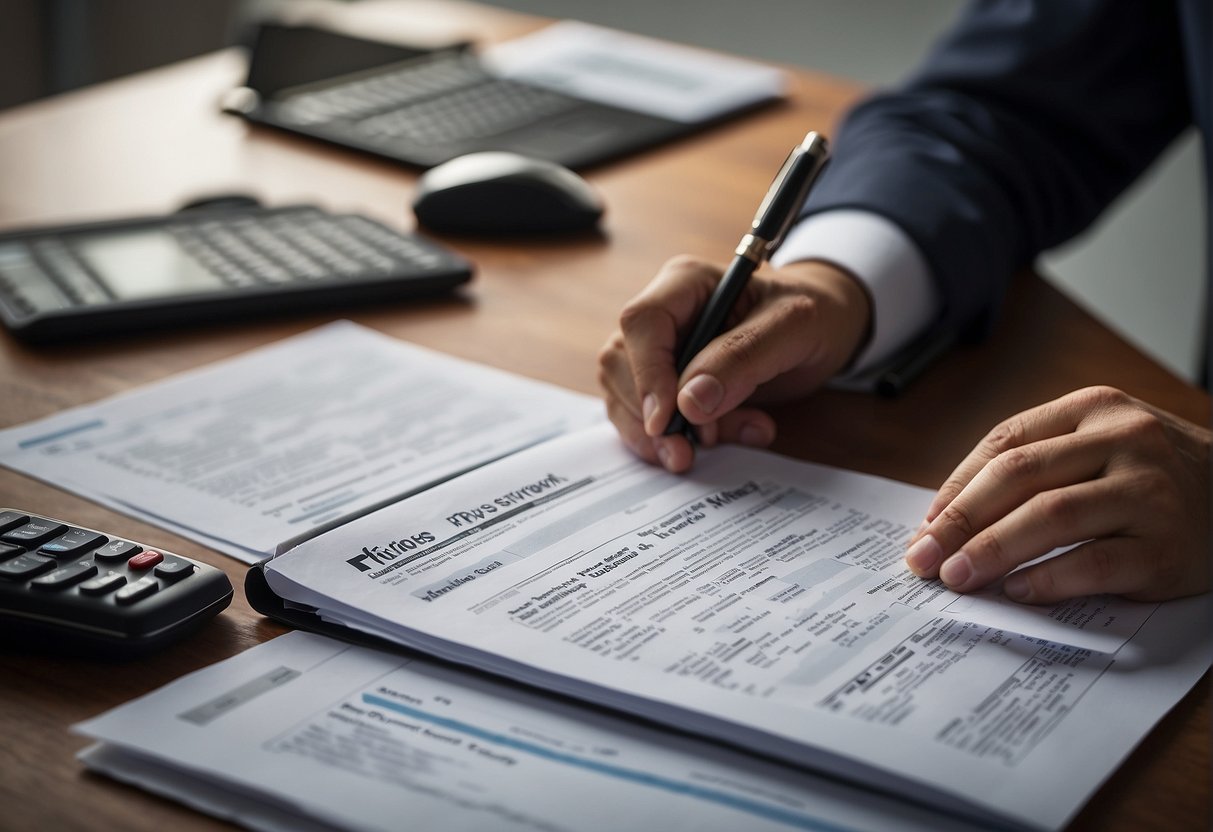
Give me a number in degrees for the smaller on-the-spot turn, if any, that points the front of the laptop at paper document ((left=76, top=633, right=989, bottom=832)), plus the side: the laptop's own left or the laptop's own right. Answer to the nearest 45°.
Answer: approximately 45° to the laptop's own right

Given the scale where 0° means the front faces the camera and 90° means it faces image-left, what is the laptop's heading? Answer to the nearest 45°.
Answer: approximately 315°

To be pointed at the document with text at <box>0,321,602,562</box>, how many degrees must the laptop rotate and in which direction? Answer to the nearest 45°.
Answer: approximately 45° to its right

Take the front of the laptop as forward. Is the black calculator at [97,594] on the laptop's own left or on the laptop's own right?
on the laptop's own right
